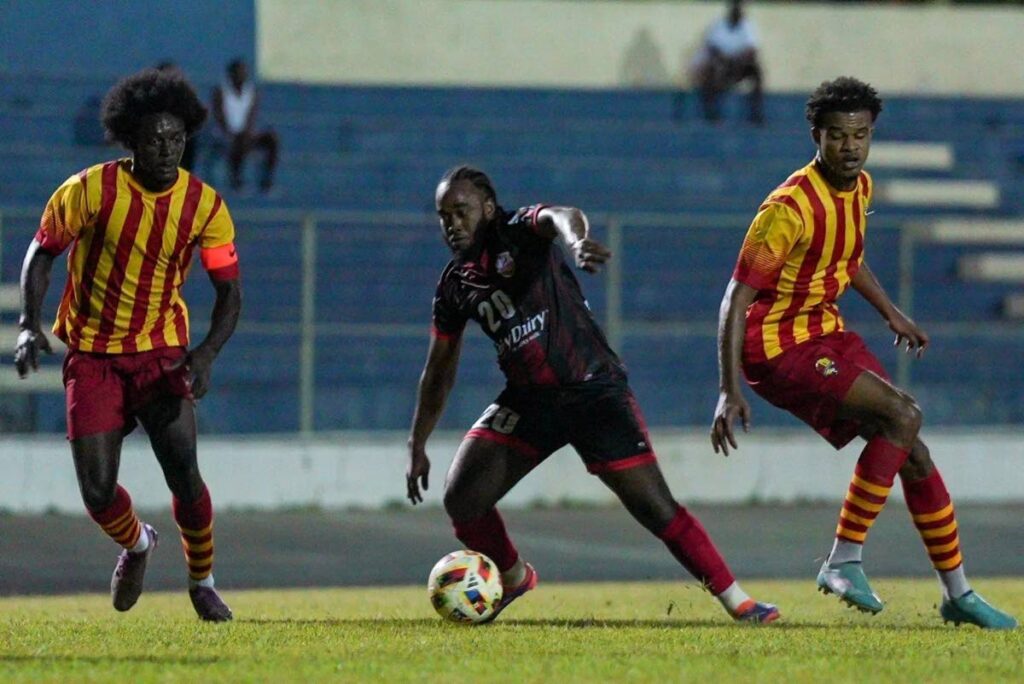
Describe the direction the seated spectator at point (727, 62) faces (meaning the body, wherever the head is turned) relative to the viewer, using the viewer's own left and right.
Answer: facing the viewer

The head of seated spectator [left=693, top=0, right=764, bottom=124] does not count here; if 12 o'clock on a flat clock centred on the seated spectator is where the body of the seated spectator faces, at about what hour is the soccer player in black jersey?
The soccer player in black jersey is roughly at 12 o'clock from the seated spectator.

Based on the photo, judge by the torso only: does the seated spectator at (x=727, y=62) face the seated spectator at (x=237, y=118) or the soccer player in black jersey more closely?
the soccer player in black jersey

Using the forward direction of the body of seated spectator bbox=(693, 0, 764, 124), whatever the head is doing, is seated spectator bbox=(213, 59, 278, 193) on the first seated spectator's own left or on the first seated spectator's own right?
on the first seated spectator's own right

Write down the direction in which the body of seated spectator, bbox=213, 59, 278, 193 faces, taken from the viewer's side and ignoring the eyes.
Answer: toward the camera

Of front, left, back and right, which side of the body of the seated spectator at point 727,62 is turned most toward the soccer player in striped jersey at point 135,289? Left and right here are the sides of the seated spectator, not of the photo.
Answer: front

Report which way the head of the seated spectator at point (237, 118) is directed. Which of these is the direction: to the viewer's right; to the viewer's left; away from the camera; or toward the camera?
toward the camera

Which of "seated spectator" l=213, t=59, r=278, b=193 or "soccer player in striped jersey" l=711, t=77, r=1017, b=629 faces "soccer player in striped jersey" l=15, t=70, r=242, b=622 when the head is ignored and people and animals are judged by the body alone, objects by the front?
the seated spectator

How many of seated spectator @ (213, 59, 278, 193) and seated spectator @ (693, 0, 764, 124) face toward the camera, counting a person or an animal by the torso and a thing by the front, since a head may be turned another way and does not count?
2

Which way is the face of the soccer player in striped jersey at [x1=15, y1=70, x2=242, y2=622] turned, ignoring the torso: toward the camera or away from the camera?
toward the camera

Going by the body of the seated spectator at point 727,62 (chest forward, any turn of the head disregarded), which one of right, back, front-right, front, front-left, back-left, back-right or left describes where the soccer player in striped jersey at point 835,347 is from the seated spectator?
front

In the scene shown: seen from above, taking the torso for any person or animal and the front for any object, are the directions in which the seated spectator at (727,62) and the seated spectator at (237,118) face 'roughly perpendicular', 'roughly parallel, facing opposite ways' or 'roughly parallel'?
roughly parallel
